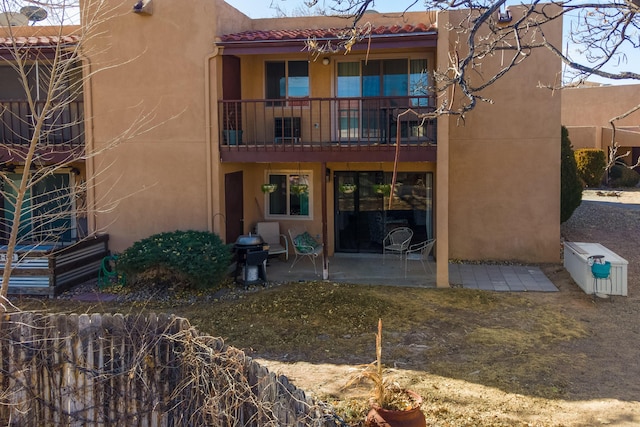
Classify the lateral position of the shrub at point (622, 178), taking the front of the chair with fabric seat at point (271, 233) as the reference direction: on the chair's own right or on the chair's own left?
on the chair's own left

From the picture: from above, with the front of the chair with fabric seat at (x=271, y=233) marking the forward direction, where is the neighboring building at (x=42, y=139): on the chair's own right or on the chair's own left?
on the chair's own right

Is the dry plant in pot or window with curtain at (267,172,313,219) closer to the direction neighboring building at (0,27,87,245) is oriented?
the dry plant in pot

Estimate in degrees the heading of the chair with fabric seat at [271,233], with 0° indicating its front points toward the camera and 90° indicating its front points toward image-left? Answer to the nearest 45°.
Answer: approximately 315°

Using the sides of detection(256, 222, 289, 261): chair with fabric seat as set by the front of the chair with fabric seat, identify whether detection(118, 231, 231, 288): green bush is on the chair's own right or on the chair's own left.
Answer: on the chair's own right

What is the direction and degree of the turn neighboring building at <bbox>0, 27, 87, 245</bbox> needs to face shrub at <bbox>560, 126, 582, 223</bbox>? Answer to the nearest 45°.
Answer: approximately 90° to its left

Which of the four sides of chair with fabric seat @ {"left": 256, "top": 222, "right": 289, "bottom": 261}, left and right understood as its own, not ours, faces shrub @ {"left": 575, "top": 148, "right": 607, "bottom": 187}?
left

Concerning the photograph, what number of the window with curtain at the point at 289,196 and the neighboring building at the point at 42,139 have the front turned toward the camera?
2
